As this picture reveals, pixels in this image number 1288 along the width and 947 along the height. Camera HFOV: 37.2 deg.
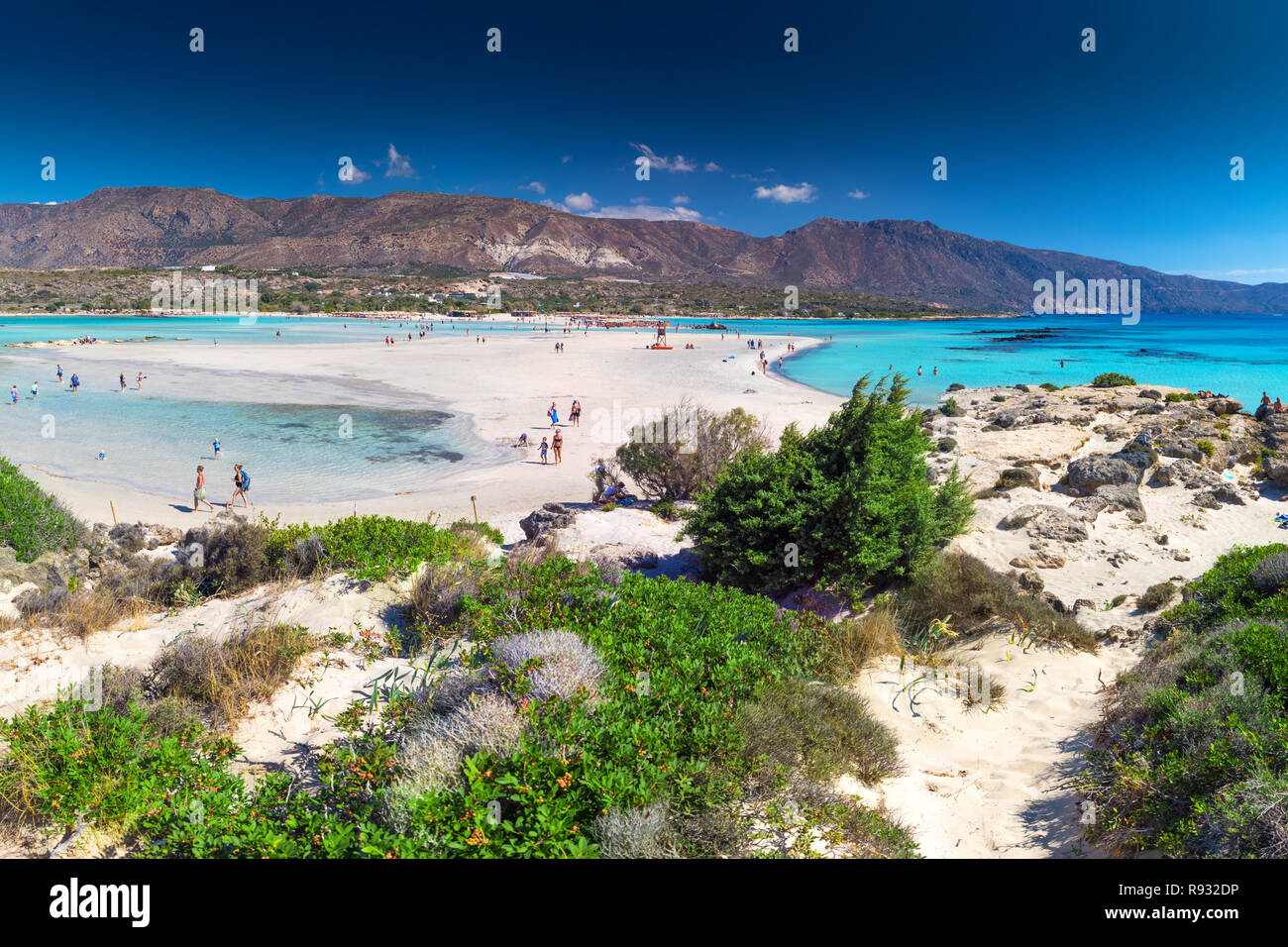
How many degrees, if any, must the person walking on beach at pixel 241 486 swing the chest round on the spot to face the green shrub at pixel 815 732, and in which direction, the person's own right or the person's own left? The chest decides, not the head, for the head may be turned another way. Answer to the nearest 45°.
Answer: approximately 90° to the person's own left

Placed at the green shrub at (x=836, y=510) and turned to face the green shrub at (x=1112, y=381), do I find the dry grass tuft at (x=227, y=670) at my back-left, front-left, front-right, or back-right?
back-left

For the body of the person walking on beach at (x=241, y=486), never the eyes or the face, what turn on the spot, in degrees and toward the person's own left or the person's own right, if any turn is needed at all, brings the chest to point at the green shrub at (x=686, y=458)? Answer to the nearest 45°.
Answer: approximately 135° to the person's own left

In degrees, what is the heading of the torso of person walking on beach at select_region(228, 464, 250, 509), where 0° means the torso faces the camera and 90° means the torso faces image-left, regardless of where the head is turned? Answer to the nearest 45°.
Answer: approximately 90°

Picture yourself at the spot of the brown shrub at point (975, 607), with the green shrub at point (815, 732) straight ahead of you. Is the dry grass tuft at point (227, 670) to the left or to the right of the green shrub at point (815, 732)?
right

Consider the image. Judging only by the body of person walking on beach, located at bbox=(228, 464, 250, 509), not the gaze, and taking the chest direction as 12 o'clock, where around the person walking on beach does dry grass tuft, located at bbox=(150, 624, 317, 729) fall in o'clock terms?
The dry grass tuft is roughly at 9 o'clock from the person walking on beach.
